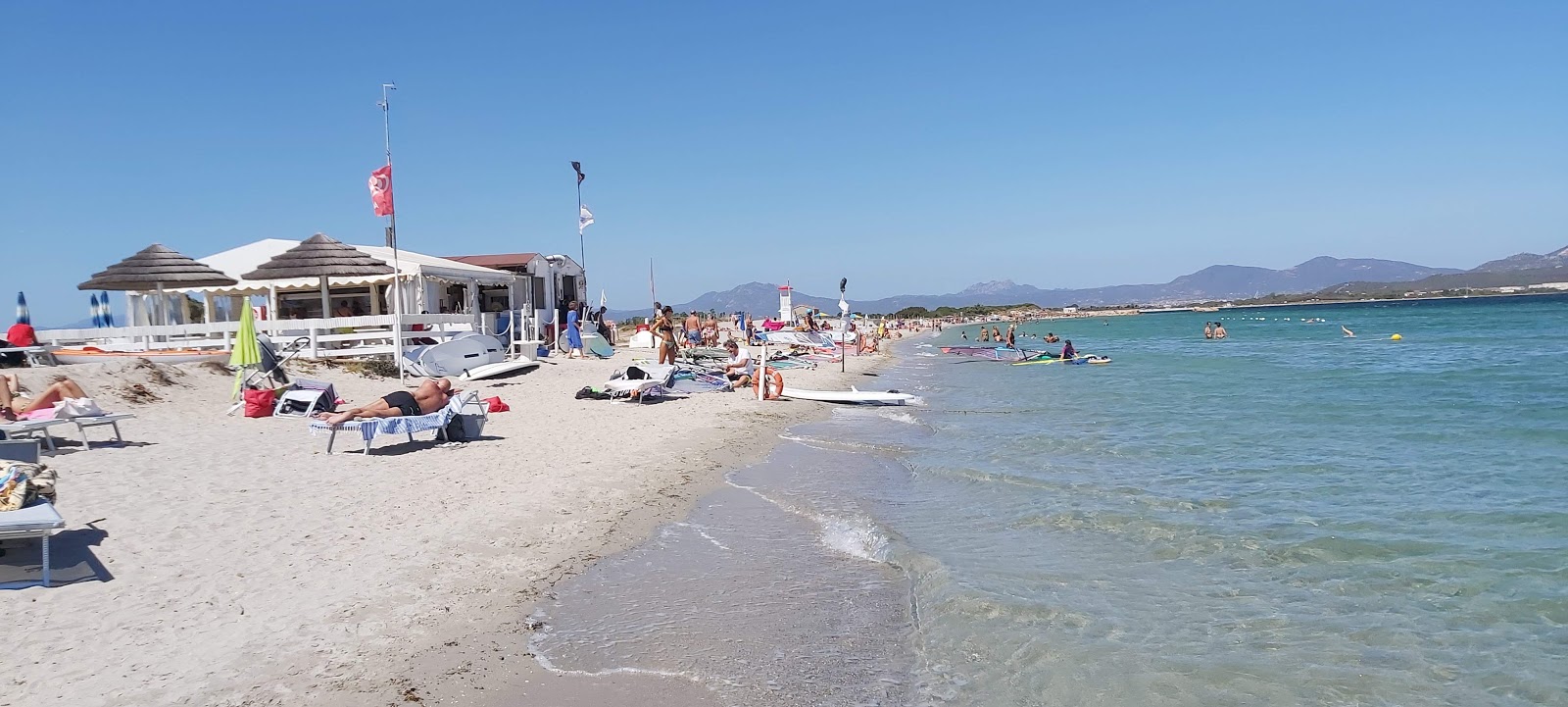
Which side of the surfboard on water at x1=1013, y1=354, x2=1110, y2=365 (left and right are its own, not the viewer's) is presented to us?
right

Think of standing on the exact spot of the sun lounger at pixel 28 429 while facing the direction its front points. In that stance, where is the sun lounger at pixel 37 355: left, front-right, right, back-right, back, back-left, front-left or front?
left

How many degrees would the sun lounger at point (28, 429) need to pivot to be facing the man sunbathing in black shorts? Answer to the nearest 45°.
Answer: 0° — it already faces them

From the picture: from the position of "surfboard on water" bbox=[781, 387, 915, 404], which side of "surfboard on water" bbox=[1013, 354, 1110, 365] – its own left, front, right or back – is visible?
right

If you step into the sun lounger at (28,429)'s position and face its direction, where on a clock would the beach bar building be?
The beach bar building is roughly at 10 o'clock from the sun lounger.

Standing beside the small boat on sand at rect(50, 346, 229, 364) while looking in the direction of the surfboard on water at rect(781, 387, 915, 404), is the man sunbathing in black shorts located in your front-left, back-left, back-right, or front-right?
front-right

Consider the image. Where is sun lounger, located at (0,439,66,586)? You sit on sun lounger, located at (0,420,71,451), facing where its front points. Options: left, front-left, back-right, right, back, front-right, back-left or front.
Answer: right

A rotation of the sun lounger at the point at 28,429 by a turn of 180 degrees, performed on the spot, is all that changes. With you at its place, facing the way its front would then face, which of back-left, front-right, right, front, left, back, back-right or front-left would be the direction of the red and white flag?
back-right

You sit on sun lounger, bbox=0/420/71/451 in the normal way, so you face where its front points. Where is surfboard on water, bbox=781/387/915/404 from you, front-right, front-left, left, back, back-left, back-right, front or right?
front

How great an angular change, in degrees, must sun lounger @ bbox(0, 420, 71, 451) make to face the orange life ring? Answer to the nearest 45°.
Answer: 0° — it already faces it

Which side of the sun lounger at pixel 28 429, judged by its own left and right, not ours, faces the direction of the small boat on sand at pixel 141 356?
left

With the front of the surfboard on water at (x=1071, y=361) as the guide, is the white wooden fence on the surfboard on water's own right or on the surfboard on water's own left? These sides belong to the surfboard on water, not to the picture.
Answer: on the surfboard on water's own right

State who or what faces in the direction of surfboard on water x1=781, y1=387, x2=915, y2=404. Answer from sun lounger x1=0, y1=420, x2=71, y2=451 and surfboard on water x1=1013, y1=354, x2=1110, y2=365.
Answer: the sun lounger

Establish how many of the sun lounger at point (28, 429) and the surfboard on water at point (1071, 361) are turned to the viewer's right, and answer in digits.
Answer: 2

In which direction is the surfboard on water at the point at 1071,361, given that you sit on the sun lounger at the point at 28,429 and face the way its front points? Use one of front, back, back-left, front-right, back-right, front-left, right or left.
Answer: front
